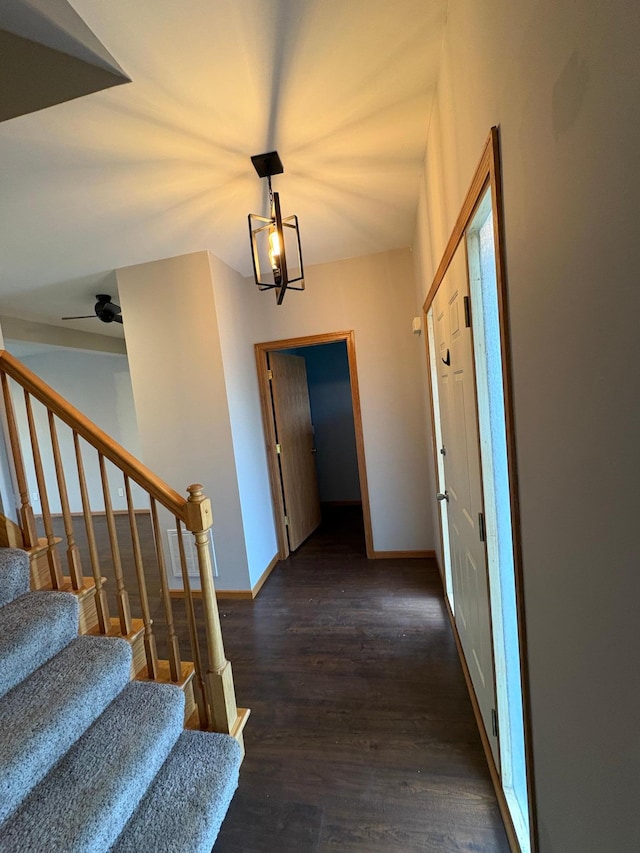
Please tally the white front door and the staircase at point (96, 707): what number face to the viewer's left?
1

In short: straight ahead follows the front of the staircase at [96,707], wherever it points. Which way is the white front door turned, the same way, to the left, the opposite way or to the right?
the opposite way

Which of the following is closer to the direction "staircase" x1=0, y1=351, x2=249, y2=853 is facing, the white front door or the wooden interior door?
the white front door

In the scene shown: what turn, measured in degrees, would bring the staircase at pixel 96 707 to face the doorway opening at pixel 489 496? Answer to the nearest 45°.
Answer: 0° — it already faces it

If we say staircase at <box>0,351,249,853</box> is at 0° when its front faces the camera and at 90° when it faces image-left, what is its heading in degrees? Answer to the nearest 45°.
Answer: approximately 315°

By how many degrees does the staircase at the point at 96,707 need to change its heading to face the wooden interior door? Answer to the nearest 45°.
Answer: approximately 90° to its left

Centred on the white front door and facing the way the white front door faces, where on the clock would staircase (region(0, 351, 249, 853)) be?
The staircase is roughly at 11 o'clock from the white front door.

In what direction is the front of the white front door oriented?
to the viewer's left
